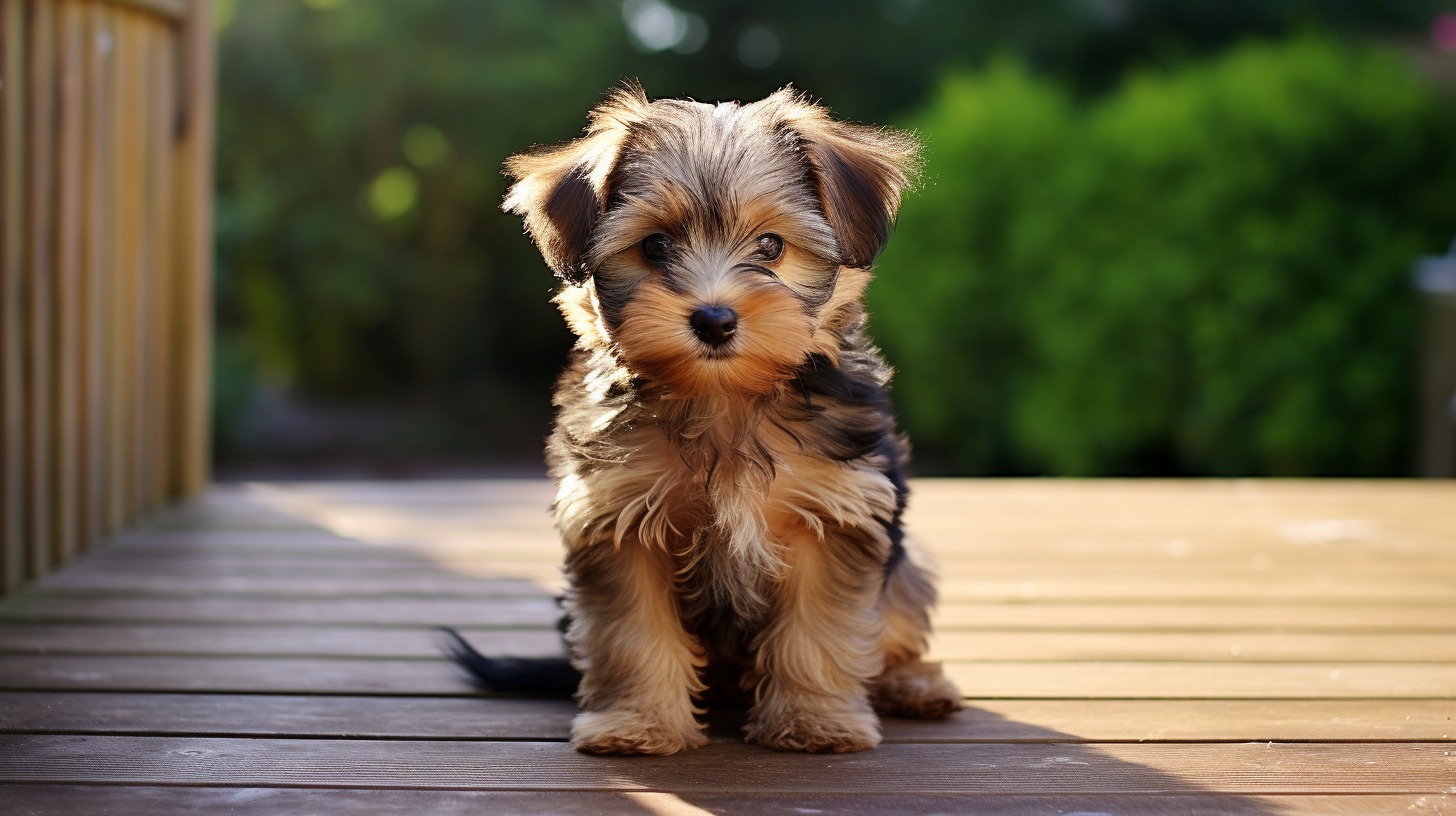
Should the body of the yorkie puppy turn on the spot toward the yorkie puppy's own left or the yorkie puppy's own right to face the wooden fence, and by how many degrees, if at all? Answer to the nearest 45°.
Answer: approximately 135° to the yorkie puppy's own right

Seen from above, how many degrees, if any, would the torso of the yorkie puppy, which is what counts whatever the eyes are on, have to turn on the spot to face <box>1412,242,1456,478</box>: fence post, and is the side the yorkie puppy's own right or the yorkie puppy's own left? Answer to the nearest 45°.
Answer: approximately 135° to the yorkie puppy's own left

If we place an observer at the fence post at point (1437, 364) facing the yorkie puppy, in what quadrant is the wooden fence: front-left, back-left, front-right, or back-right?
front-right

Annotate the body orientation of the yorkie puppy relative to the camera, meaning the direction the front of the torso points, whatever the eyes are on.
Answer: toward the camera
